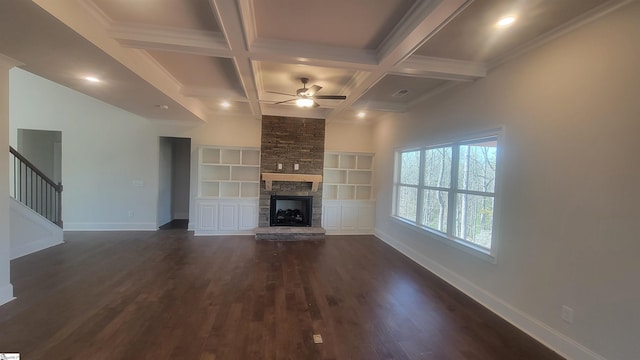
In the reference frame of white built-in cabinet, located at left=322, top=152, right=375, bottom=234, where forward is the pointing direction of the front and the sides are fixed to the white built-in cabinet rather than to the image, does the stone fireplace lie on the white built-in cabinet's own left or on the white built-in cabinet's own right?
on the white built-in cabinet's own right

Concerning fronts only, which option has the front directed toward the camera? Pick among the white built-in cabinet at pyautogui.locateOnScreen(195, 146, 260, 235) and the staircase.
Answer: the white built-in cabinet

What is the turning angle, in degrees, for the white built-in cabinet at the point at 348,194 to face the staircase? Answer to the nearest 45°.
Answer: approximately 45° to its right

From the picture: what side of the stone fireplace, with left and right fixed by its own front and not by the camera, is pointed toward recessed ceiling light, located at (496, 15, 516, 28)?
front

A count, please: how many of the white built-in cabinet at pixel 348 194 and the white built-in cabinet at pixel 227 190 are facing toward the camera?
2

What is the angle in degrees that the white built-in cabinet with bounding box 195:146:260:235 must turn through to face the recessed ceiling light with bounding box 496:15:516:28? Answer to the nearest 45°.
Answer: approximately 45° to its left

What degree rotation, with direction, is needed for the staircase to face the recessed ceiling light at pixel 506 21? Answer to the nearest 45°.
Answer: approximately 90° to its right

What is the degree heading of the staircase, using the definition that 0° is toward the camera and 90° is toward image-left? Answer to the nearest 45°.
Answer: approximately 225°

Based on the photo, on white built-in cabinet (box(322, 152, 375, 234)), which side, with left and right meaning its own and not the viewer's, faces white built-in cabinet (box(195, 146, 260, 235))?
right

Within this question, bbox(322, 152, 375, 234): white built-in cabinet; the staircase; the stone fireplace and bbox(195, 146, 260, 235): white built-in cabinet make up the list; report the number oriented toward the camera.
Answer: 3

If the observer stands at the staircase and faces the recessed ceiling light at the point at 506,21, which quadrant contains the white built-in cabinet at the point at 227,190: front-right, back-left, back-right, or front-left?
front-left

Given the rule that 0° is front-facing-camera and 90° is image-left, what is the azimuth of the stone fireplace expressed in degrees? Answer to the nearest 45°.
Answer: approximately 0°

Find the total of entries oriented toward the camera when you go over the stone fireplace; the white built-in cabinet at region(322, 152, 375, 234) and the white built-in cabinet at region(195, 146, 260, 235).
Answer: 3

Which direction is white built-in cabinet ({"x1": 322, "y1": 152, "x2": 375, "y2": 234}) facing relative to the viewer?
toward the camera

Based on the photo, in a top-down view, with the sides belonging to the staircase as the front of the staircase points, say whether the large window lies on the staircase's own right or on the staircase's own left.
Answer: on the staircase's own right

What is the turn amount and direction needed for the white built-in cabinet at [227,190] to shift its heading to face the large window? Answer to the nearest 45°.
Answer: approximately 45° to its left
